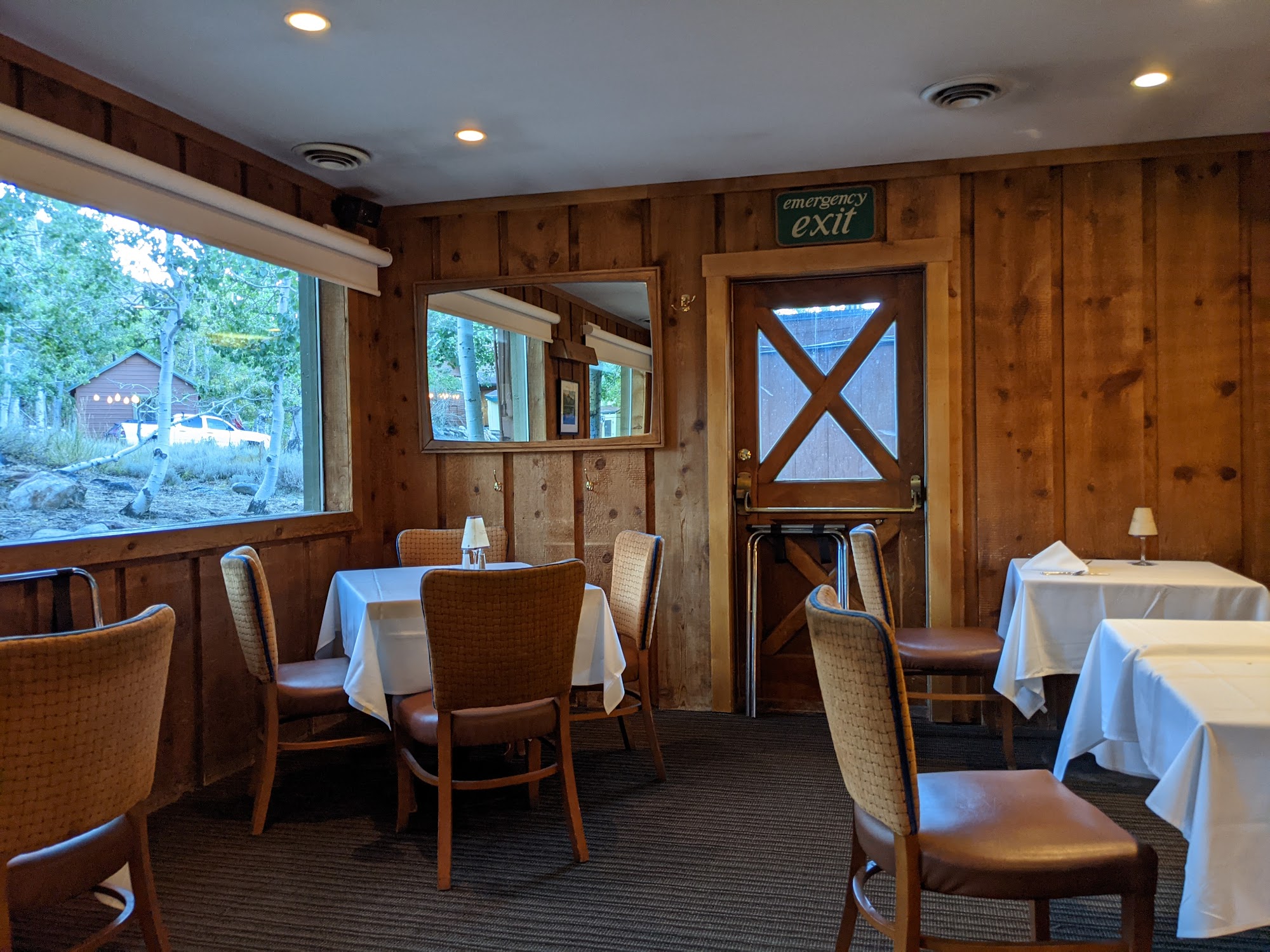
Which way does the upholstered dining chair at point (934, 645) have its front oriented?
to the viewer's right

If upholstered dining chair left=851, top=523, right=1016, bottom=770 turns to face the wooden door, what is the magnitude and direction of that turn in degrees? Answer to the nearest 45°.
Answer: approximately 135° to its left

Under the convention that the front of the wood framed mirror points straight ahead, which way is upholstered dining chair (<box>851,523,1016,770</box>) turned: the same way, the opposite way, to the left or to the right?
to the left

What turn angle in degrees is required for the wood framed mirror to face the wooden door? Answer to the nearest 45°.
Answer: approximately 90° to its left

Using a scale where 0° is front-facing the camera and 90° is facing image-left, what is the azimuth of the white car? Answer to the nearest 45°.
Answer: approximately 270°

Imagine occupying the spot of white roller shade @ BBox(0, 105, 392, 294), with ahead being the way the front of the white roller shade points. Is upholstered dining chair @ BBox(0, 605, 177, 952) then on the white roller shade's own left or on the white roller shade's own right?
on the white roller shade's own right

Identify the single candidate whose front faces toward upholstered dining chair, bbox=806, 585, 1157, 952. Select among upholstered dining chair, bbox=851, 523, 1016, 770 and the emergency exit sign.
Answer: the emergency exit sign

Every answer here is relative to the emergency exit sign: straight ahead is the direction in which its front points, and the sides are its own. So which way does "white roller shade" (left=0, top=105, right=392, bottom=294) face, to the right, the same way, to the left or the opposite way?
to the left

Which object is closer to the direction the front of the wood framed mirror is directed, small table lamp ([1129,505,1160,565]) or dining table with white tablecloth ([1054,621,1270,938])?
the dining table with white tablecloth

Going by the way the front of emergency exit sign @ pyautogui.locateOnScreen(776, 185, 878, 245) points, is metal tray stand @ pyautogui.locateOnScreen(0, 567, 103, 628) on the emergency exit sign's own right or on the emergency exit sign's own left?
on the emergency exit sign's own right

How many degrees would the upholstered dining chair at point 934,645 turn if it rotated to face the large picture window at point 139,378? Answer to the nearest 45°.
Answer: approximately 180°

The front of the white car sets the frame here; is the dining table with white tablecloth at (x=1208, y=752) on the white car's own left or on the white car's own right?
on the white car's own right
